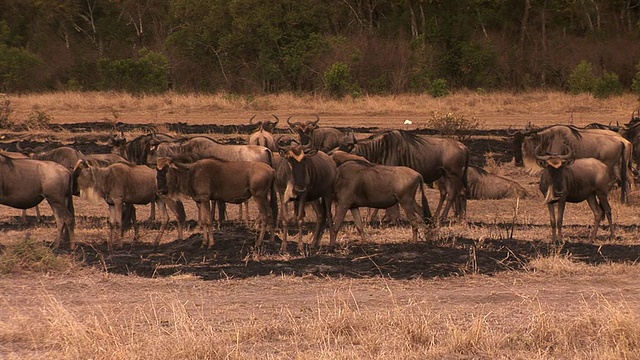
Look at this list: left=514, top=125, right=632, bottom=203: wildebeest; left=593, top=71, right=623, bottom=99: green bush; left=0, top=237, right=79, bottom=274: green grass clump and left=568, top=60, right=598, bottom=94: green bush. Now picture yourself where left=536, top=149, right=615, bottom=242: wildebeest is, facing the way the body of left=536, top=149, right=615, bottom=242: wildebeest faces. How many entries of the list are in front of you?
1

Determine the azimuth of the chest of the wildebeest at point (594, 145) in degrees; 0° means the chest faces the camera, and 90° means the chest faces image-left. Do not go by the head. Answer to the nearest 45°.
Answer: approximately 90°

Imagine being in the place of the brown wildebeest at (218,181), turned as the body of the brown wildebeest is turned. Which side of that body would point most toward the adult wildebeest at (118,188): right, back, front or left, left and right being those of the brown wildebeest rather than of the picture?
front

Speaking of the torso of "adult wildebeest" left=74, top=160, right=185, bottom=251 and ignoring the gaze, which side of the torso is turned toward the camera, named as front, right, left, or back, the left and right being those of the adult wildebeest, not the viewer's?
left

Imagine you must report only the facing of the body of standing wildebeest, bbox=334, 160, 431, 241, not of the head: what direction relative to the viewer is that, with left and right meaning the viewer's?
facing to the left of the viewer

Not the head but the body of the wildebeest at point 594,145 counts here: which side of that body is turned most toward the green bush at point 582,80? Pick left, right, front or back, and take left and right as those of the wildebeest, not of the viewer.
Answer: right

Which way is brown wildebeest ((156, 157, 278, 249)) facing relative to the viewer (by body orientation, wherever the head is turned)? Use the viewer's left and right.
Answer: facing to the left of the viewer

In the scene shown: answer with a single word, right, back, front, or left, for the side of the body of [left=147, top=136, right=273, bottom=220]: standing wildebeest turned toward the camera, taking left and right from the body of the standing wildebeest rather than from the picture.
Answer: left

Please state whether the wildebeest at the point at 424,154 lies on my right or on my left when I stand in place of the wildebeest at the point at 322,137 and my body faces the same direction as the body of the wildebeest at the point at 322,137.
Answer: on my left

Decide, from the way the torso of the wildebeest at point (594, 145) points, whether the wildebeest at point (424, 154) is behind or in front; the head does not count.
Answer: in front

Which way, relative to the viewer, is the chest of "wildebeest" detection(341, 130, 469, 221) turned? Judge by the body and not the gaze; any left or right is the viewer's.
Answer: facing to the left of the viewer

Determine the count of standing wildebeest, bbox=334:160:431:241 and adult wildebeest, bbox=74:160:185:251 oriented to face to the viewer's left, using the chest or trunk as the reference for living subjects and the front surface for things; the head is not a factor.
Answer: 2

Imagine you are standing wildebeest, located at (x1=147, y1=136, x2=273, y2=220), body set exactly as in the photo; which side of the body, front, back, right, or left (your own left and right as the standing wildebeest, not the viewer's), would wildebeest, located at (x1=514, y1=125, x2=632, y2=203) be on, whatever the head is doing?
back

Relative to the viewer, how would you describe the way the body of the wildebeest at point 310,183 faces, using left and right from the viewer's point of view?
facing the viewer and to the left of the viewer
